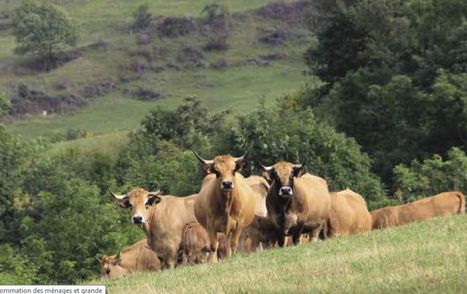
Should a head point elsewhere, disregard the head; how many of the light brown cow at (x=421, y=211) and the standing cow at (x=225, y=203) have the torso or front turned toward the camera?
1

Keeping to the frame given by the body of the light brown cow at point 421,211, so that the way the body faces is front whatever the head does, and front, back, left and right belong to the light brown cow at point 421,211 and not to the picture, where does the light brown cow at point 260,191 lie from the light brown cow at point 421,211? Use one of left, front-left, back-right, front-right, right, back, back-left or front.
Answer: front-left

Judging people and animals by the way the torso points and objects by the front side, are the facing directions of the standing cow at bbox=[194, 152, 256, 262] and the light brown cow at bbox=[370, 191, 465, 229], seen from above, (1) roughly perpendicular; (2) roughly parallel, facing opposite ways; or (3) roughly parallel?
roughly perpendicular

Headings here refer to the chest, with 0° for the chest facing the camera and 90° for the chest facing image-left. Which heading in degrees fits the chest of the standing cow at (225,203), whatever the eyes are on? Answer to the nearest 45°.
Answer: approximately 0°

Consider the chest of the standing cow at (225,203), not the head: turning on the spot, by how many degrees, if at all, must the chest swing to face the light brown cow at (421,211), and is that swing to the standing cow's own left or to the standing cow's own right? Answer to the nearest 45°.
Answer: approximately 135° to the standing cow's own left

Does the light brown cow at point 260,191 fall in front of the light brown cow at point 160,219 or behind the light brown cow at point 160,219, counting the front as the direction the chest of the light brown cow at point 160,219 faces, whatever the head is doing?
behind

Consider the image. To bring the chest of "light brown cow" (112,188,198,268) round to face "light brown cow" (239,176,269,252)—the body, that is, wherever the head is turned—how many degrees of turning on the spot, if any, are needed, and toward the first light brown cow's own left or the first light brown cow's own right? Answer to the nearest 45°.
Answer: approximately 135° to the first light brown cow's own left
